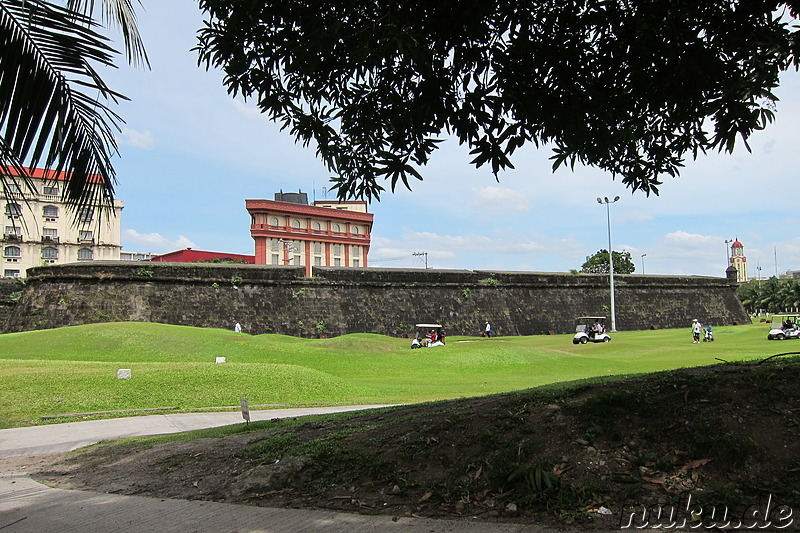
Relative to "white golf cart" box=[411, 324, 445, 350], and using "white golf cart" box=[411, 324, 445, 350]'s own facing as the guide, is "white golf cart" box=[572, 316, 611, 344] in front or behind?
behind
